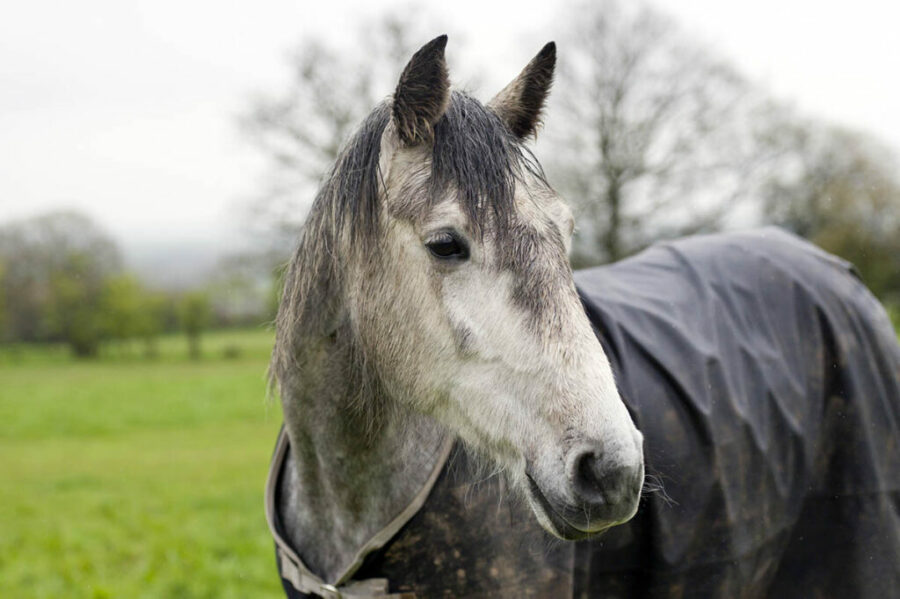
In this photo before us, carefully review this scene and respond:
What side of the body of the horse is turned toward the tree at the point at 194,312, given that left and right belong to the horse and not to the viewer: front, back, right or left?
right

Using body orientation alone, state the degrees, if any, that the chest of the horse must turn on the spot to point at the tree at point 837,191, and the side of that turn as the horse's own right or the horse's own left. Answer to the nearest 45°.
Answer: approximately 135° to the horse's own right

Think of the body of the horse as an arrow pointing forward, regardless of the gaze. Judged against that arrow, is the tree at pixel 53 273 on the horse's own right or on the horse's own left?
on the horse's own right

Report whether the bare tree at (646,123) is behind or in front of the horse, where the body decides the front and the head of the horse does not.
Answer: behind

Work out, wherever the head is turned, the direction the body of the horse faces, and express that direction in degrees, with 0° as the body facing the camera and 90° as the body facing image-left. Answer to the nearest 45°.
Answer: approximately 45°

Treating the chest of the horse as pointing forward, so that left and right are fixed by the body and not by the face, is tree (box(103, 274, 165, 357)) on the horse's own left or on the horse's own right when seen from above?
on the horse's own right
